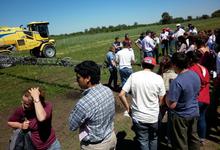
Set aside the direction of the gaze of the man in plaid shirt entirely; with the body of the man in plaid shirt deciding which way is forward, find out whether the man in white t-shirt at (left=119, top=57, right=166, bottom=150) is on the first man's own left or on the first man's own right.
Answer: on the first man's own right

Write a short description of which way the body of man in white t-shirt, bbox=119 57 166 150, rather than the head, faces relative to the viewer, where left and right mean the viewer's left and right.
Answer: facing away from the viewer

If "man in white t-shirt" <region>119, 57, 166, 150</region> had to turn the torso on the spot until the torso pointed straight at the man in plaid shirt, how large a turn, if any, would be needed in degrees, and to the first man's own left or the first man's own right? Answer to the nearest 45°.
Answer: approximately 135° to the first man's own left

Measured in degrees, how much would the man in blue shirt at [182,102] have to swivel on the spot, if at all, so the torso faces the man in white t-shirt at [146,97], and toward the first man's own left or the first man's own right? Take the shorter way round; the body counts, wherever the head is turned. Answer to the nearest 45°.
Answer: approximately 45° to the first man's own left

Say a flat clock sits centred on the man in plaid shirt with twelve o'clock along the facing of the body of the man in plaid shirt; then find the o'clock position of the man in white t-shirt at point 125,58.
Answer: The man in white t-shirt is roughly at 2 o'clock from the man in plaid shirt.

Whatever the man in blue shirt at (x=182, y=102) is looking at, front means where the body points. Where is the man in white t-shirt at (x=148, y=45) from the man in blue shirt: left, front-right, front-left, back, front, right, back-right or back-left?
front-right

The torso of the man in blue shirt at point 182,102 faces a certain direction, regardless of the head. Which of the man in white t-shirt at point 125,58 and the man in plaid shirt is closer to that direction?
the man in white t-shirt

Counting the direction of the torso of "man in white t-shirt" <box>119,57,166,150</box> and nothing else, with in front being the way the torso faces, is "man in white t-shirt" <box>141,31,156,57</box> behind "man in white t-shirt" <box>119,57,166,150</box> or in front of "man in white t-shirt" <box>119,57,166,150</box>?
in front

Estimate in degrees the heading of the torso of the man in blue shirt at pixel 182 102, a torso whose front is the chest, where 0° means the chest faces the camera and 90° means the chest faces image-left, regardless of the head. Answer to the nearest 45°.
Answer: approximately 135°

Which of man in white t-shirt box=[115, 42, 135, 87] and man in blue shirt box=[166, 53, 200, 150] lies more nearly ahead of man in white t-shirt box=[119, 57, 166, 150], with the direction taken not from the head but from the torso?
the man in white t-shirt

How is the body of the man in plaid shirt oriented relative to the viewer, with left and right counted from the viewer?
facing away from the viewer and to the left of the viewer

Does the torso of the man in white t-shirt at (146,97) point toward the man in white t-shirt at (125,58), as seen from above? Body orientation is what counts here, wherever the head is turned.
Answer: yes

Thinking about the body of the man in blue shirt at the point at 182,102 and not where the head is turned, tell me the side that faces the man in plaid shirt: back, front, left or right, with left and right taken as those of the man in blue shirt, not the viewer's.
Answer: left

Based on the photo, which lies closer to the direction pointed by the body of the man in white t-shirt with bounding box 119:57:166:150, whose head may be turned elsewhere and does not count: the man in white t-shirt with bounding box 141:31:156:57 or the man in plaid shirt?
the man in white t-shirt
